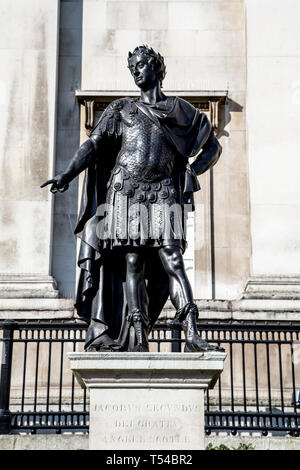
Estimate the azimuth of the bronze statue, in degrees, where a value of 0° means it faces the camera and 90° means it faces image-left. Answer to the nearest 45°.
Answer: approximately 0°
